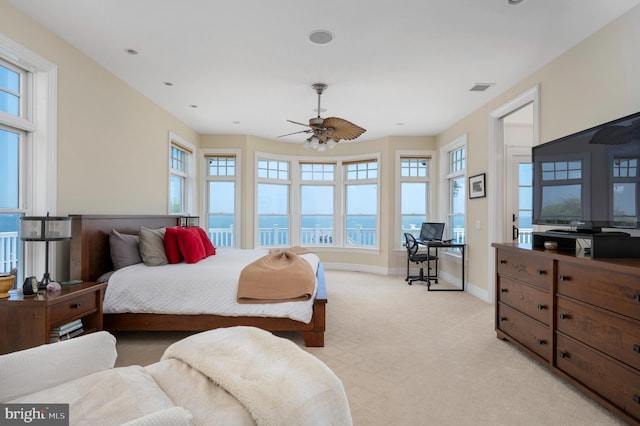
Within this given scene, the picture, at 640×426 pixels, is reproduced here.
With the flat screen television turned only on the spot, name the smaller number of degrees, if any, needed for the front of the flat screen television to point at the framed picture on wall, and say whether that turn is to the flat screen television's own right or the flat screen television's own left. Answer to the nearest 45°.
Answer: approximately 90° to the flat screen television's own right

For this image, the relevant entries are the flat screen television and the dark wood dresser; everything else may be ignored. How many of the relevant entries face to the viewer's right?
0

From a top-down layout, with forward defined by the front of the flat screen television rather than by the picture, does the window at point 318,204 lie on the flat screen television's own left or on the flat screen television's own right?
on the flat screen television's own right

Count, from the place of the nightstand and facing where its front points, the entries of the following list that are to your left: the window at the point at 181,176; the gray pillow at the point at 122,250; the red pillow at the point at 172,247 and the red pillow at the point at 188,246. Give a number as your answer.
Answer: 4

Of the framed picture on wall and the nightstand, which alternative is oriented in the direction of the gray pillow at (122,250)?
the framed picture on wall

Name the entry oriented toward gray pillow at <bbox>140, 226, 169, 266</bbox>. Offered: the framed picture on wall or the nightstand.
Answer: the framed picture on wall

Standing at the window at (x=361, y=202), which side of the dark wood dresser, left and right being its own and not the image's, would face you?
right

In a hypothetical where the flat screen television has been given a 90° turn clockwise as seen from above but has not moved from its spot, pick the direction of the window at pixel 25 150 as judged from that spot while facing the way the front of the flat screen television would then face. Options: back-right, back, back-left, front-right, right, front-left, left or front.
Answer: left

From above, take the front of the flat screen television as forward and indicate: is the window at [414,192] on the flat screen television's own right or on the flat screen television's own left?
on the flat screen television's own right

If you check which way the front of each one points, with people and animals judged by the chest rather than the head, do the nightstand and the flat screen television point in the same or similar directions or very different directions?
very different directions

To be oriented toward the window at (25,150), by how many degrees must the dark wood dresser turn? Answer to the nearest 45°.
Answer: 0° — it already faces it

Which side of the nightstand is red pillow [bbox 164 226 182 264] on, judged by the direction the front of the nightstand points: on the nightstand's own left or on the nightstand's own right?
on the nightstand's own left

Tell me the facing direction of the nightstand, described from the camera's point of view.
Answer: facing the viewer and to the right of the viewer

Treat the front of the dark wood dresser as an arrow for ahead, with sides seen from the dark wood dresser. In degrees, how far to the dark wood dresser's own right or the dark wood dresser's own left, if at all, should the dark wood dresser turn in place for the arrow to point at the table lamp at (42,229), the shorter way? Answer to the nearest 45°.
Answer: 0° — it already faces it

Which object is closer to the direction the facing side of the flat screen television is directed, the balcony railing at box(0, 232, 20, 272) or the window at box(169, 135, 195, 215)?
the balcony railing

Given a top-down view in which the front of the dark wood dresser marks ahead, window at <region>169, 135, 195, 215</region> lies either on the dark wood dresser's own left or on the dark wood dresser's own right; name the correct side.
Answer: on the dark wood dresser's own right

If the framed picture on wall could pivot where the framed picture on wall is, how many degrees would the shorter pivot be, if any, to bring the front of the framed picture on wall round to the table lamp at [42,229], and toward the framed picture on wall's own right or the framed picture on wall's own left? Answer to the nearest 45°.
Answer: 0° — it already faces it

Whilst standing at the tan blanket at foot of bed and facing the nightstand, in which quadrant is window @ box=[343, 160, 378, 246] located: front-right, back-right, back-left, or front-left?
back-right

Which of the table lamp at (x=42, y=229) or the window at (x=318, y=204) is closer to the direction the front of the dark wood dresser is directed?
the table lamp

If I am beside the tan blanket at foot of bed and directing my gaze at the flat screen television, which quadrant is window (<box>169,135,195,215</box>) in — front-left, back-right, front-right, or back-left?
back-left

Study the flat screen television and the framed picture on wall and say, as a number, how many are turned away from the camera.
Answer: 0

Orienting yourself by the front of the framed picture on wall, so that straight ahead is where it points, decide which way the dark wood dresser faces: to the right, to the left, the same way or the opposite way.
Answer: the same way

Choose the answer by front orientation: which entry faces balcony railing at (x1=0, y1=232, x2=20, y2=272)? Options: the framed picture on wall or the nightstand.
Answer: the framed picture on wall
